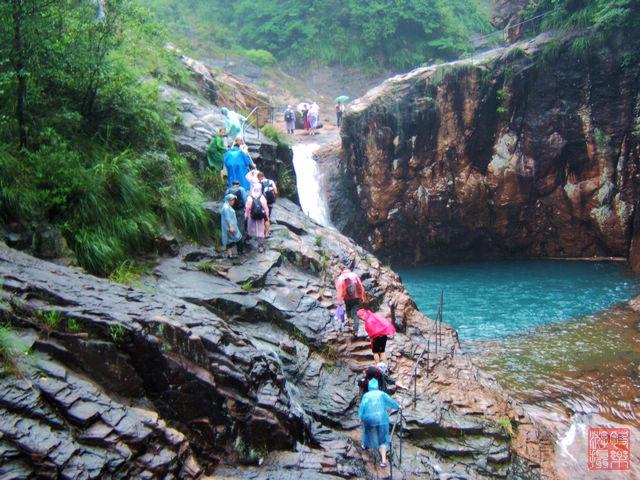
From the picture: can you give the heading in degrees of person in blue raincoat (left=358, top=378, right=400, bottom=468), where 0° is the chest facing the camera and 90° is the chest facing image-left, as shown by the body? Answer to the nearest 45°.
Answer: approximately 180°

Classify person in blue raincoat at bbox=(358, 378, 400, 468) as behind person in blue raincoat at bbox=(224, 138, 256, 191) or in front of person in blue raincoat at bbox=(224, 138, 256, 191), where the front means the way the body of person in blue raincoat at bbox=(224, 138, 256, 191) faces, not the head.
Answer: behind

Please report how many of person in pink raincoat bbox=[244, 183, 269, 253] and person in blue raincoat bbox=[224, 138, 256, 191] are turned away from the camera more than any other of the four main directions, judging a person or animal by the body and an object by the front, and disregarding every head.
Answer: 2

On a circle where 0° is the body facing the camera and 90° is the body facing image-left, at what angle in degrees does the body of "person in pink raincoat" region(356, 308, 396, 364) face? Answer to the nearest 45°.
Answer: approximately 135°

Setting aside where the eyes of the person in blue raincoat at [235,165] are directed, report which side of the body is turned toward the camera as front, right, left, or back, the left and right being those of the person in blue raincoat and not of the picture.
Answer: back

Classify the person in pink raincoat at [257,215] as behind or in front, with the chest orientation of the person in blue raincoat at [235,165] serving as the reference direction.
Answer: behind

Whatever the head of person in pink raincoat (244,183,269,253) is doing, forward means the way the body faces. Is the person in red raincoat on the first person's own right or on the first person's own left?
on the first person's own right

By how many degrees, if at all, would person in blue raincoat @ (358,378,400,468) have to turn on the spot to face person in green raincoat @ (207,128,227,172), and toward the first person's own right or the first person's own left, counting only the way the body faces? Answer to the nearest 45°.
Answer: approximately 45° to the first person's own left

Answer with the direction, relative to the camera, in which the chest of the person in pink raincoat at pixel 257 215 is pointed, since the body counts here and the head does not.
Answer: away from the camera

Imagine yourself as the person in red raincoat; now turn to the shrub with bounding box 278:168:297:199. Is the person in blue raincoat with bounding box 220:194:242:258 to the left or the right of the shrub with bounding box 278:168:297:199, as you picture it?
left

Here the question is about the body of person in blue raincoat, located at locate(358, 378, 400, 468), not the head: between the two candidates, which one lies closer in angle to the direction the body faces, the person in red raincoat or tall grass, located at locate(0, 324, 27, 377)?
the person in red raincoat

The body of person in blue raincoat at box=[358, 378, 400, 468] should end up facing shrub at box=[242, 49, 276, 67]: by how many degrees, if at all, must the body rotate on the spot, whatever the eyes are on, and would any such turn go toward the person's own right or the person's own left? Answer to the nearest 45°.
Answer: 0° — they already face it

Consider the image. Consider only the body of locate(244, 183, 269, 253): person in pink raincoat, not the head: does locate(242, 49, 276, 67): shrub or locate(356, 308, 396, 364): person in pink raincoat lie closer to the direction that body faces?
the shrub
